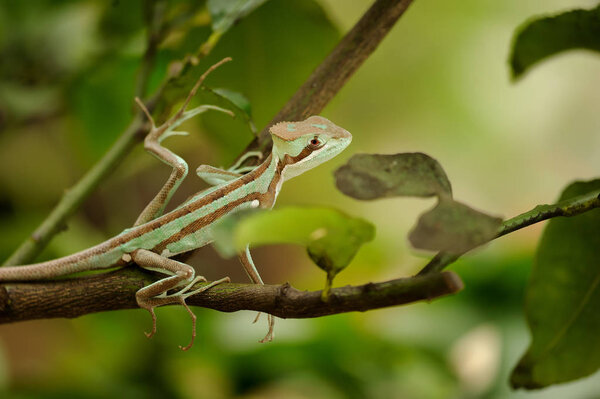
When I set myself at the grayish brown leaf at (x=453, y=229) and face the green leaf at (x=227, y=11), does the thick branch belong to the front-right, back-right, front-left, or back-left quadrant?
front-left

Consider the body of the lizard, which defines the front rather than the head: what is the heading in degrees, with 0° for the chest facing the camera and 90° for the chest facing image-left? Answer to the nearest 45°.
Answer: approximately 270°

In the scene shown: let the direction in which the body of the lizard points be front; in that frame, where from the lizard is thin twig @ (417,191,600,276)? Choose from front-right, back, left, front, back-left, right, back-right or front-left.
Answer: front-right

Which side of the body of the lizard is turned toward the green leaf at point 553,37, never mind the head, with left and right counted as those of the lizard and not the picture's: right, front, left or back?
front
